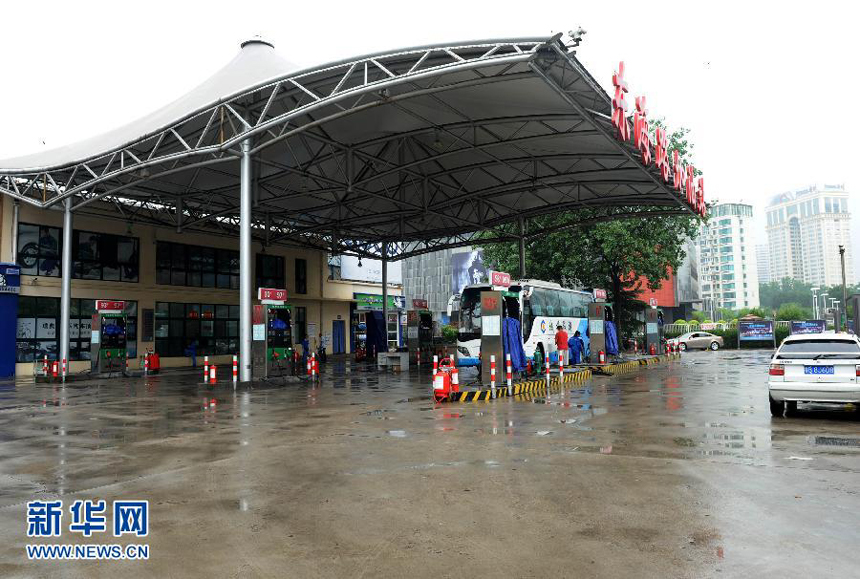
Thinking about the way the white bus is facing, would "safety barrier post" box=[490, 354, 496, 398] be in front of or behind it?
in front

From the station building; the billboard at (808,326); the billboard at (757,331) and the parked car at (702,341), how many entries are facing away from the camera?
0

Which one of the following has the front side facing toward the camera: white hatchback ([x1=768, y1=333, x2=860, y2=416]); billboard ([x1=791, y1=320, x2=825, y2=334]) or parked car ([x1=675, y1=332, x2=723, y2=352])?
the billboard

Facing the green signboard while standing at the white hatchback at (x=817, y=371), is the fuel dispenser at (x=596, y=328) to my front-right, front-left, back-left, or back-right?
front-right

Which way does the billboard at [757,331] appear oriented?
toward the camera

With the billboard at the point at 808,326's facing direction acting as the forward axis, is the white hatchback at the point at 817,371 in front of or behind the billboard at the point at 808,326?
in front

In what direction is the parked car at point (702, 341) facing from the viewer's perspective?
to the viewer's left

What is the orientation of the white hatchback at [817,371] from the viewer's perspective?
away from the camera

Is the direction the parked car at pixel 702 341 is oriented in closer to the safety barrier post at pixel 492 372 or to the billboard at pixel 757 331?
the safety barrier post

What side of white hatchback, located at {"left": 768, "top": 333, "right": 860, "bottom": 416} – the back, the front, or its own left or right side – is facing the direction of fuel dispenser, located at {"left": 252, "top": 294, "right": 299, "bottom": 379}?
left

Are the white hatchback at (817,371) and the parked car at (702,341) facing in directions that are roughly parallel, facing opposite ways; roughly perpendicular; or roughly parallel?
roughly perpendicular

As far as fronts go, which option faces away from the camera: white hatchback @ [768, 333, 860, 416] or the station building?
the white hatchback

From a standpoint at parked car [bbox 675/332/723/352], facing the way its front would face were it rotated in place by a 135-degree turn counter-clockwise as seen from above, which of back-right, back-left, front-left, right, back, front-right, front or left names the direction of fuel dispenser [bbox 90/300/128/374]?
right

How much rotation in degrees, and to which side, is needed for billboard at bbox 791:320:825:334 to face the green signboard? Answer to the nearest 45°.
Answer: approximately 90° to its right

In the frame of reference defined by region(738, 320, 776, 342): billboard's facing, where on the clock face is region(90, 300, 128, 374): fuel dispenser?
The fuel dispenser is roughly at 1 o'clock from the billboard.

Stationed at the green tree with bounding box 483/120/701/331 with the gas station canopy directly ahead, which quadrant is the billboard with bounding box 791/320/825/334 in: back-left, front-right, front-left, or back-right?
back-left
